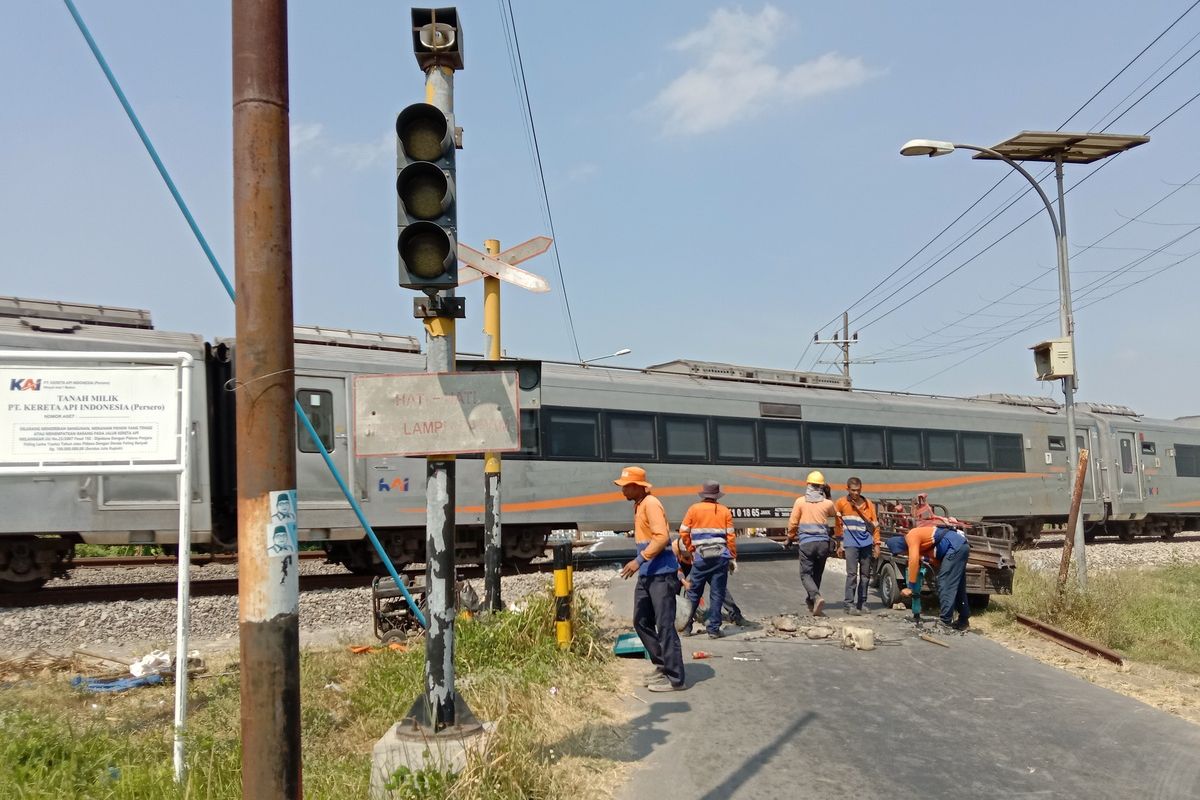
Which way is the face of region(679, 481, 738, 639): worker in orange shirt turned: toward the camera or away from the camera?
away from the camera

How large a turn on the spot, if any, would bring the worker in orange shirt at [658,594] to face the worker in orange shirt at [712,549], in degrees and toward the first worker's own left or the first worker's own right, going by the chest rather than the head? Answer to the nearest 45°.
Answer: approximately 90° to the first worker's own right

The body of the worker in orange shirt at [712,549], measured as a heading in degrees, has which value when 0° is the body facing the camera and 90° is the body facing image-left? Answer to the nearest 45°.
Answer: approximately 180°

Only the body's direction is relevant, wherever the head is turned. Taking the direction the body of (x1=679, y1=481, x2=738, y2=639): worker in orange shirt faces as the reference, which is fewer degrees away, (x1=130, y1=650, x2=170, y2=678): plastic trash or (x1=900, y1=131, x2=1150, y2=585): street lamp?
the street lamp

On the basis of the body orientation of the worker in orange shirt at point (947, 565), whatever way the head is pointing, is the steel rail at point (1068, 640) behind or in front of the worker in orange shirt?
behind

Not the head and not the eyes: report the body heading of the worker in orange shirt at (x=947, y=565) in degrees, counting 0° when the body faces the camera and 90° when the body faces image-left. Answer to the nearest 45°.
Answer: approximately 90°

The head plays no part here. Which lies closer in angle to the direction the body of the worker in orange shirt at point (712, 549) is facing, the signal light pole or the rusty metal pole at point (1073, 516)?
the rusty metal pole
